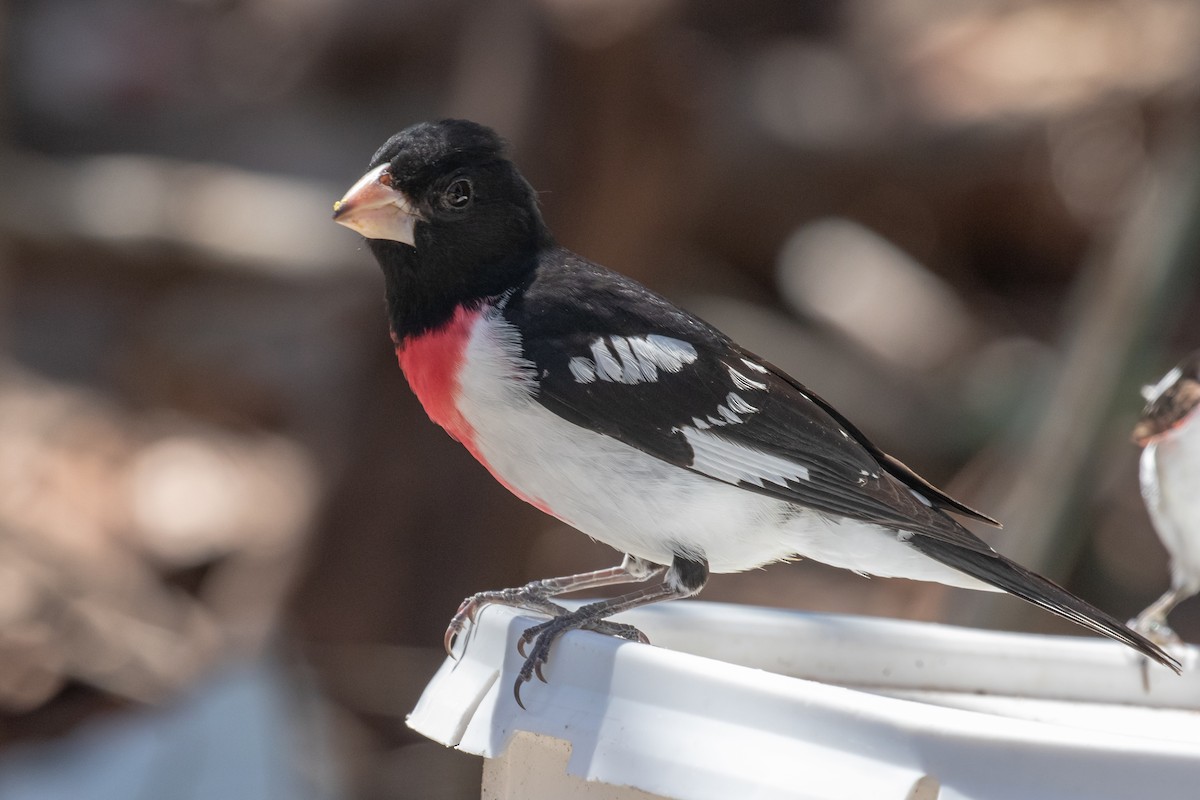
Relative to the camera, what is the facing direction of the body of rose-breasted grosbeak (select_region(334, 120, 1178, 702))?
to the viewer's left

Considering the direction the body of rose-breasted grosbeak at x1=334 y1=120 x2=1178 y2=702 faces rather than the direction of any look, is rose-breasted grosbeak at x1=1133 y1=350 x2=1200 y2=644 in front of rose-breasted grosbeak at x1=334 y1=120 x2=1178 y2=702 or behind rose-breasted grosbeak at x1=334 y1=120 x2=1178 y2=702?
behind
